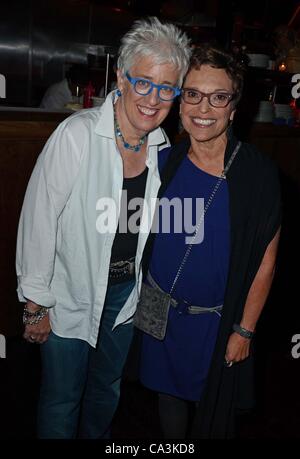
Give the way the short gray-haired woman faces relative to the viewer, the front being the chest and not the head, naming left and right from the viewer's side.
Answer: facing the viewer and to the right of the viewer
